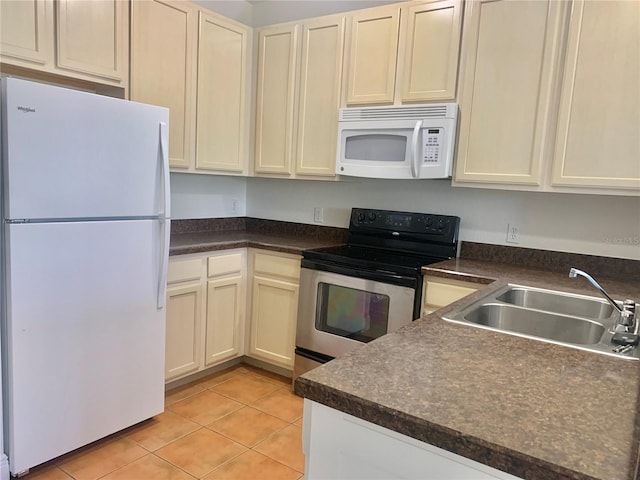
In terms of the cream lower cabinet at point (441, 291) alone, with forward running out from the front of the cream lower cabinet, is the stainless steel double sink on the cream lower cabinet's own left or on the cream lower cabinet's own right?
on the cream lower cabinet's own left

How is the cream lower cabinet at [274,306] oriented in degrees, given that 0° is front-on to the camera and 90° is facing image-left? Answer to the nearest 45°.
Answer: approximately 45°

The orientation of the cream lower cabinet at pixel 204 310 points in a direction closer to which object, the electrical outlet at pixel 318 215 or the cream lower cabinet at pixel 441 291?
the cream lower cabinet

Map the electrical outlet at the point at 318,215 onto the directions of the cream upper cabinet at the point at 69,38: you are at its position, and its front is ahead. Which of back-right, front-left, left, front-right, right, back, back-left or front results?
front-left

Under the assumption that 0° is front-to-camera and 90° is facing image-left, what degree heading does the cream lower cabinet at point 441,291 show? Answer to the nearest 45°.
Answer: approximately 45°
